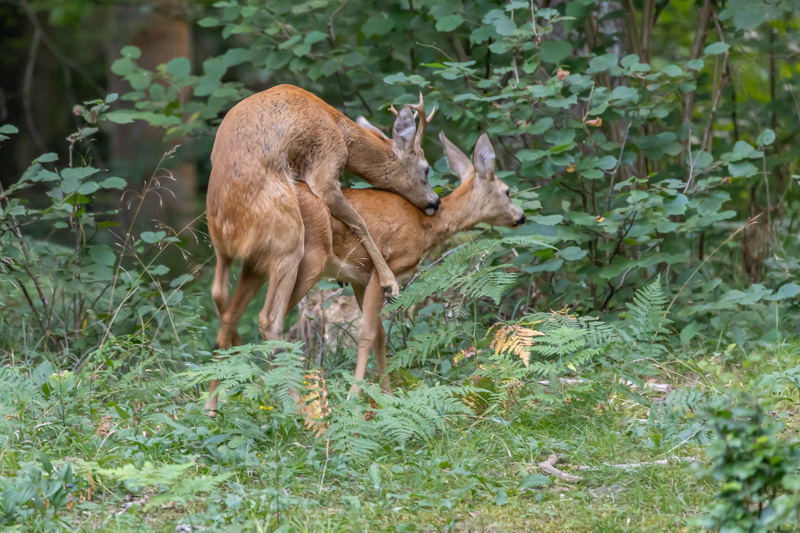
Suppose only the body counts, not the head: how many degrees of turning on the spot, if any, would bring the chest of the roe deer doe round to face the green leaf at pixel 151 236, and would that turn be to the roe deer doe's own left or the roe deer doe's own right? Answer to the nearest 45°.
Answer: approximately 180°

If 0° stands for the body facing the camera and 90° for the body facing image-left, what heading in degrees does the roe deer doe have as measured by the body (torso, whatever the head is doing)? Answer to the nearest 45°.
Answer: approximately 270°

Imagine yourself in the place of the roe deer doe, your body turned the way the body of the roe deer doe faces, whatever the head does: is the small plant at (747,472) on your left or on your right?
on your right

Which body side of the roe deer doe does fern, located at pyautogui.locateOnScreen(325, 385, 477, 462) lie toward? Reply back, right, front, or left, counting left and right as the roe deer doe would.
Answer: right

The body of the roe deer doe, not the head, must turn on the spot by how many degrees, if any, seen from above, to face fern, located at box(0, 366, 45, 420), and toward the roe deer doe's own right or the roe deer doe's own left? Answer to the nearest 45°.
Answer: approximately 135° to the roe deer doe's own right

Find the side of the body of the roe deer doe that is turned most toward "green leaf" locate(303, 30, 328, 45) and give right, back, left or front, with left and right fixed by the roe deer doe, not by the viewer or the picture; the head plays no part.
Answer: left

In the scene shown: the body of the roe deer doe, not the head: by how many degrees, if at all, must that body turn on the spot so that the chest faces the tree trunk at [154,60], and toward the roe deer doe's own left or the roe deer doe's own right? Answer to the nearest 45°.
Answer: approximately 135° to the roe deer doe's own left

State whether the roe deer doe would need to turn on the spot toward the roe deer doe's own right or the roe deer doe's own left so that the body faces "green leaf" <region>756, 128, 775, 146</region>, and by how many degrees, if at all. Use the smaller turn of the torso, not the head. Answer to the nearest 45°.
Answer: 0° — it already faces it

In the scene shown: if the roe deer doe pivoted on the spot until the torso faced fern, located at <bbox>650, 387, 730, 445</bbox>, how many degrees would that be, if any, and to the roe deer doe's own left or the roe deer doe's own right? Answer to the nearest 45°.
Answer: approximately 45° to the roe deer doe's own right

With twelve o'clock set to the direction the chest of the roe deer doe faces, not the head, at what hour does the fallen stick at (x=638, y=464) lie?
The fallen stick is roughly at 2 o'clock from the roe deer doe.

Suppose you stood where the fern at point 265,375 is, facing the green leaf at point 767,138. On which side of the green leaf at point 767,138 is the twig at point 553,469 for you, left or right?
right

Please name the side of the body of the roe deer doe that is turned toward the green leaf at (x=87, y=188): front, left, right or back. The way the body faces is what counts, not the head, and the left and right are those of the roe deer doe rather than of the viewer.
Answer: back
